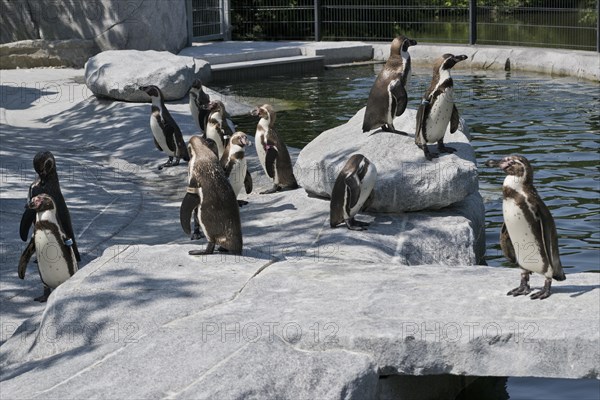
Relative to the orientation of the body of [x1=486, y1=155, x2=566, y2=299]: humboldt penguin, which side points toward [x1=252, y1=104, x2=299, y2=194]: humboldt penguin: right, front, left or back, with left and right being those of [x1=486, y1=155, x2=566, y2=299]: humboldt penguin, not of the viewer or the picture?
right

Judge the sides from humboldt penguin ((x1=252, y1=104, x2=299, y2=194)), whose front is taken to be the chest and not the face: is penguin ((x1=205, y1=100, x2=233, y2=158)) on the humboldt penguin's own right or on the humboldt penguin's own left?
on the humboldt penguin's own right

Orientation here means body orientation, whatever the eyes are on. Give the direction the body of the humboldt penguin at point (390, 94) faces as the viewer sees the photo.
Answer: to the viewer's right

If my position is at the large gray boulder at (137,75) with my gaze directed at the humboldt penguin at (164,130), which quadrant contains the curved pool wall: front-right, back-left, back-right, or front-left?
back-left

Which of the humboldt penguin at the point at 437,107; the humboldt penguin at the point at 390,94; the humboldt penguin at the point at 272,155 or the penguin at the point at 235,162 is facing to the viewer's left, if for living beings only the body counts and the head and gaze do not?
the humboldt penguin at the point at 272,155

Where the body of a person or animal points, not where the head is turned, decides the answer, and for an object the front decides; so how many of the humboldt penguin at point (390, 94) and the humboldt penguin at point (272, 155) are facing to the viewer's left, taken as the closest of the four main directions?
1

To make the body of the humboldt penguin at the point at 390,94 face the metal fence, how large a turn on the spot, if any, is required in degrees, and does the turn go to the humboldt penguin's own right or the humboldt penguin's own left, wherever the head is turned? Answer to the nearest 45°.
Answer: approximately 90° to the humboldt penguin's own left
